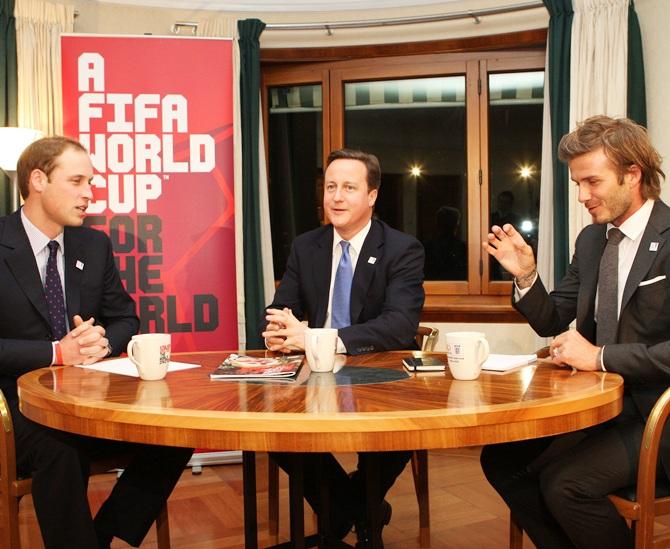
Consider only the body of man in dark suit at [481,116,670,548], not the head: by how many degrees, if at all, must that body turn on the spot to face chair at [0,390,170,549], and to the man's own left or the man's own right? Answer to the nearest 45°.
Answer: approximately 45° to the man's own right

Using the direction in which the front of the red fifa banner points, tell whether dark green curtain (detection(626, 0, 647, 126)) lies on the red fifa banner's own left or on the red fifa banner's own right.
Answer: on the red fifa banner's own left

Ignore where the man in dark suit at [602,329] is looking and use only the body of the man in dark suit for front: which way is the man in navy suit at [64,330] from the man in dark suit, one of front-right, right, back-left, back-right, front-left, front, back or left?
front-right

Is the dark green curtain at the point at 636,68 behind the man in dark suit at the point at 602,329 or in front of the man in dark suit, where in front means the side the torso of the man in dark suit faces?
behind

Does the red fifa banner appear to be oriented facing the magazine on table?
yes

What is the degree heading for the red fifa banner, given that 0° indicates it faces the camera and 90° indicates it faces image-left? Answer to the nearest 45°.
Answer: approximately 0°

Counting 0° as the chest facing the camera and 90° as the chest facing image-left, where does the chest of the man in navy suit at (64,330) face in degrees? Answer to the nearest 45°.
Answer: approximately 315°

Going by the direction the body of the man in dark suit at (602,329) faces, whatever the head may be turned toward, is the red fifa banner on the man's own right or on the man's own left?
on the man's own right

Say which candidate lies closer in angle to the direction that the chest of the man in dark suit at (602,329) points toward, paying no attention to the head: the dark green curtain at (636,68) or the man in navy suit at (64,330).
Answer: the man in navy suit

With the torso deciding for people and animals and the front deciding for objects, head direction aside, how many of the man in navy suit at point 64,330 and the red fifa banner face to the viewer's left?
0

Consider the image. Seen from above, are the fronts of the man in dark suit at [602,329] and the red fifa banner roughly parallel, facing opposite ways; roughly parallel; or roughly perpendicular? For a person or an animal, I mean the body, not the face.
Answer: roughly perpendicular
